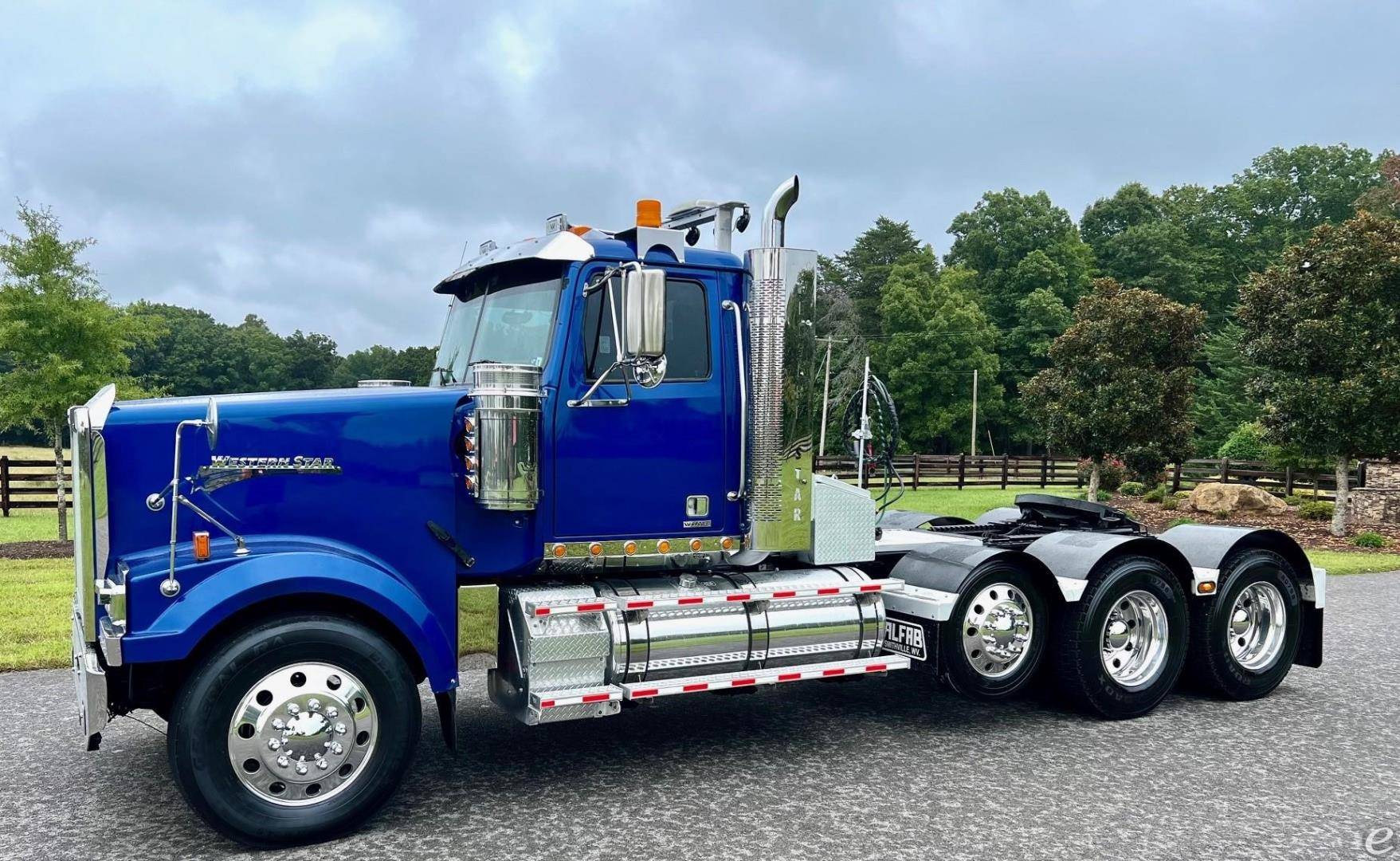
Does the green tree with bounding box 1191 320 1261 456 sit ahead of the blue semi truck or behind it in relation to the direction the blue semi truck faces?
behind

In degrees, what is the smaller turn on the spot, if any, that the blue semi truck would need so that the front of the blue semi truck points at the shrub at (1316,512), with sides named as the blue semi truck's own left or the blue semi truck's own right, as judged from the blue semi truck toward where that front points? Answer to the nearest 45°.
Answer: approximately 180°

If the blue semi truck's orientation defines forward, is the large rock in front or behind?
behind

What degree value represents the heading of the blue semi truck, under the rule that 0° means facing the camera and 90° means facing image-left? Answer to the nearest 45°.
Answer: approximately 45°

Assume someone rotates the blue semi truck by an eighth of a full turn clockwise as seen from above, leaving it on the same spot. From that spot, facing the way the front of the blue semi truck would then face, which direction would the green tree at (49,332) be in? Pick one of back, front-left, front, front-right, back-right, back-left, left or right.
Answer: front-right

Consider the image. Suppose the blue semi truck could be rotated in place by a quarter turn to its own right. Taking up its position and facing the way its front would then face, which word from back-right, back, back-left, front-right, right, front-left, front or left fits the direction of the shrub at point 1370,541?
right
